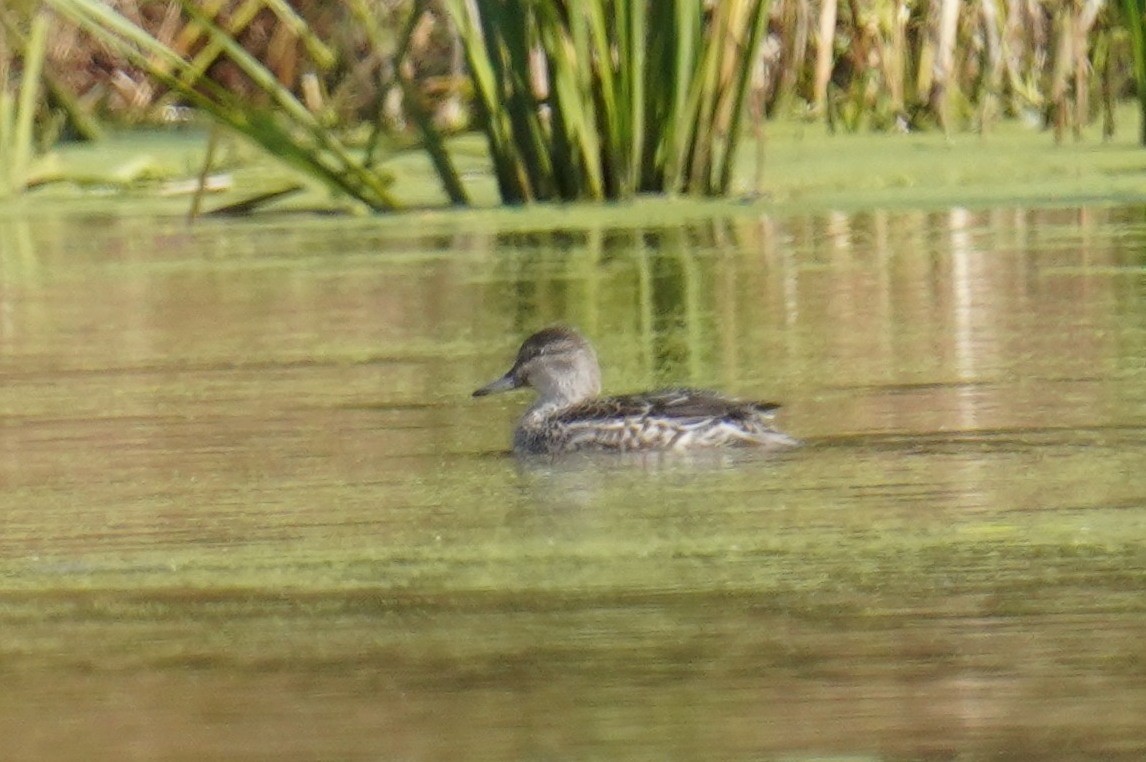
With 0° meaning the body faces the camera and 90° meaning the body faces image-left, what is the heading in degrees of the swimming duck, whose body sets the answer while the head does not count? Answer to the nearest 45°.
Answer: approximately 90°

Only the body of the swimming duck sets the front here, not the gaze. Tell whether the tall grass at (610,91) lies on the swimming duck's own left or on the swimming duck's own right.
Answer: on the swimming duck's own right

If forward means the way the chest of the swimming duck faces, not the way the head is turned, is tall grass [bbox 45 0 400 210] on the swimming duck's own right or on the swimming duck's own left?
on the swimming duck's own right

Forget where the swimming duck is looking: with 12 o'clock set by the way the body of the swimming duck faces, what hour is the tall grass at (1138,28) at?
The tall grass is roughly at 4 o'clock from the swimming duck.

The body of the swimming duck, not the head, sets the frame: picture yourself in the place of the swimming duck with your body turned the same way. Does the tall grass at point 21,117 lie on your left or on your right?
on your right
